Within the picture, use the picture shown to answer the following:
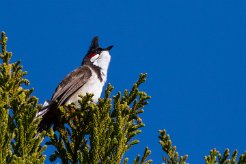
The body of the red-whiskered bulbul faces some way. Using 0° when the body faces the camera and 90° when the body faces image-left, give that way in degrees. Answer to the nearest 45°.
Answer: approximately 270°
